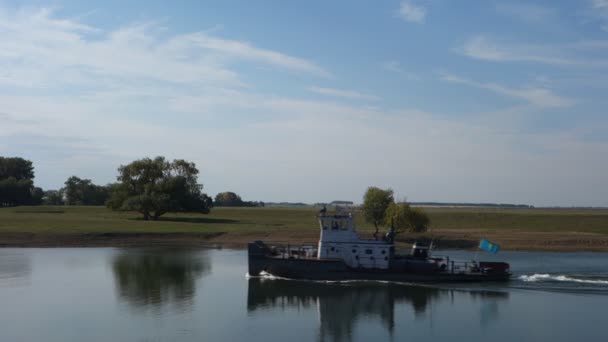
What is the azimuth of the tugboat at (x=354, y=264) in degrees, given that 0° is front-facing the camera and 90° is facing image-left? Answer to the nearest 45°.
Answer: approximately 90°
